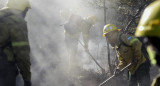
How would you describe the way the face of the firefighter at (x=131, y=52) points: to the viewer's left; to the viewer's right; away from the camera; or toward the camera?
to the viewer's left

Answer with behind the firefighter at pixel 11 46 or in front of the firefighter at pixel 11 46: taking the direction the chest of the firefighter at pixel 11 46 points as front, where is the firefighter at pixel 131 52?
in front

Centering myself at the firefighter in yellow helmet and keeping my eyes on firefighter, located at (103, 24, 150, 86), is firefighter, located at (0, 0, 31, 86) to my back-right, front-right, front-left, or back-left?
front-left

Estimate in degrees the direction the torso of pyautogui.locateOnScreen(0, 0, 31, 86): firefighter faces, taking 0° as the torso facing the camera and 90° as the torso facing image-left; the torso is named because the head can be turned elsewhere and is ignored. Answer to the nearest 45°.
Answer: approximately 225°

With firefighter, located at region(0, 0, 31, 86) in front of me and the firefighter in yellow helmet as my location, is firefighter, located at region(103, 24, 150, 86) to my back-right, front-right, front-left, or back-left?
front-right

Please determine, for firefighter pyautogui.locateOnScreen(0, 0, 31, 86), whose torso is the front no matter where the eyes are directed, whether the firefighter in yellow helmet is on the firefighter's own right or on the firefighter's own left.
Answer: on the firefighter's own right

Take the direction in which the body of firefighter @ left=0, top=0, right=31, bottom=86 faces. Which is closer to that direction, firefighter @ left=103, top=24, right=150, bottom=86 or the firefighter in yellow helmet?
the firefighter
